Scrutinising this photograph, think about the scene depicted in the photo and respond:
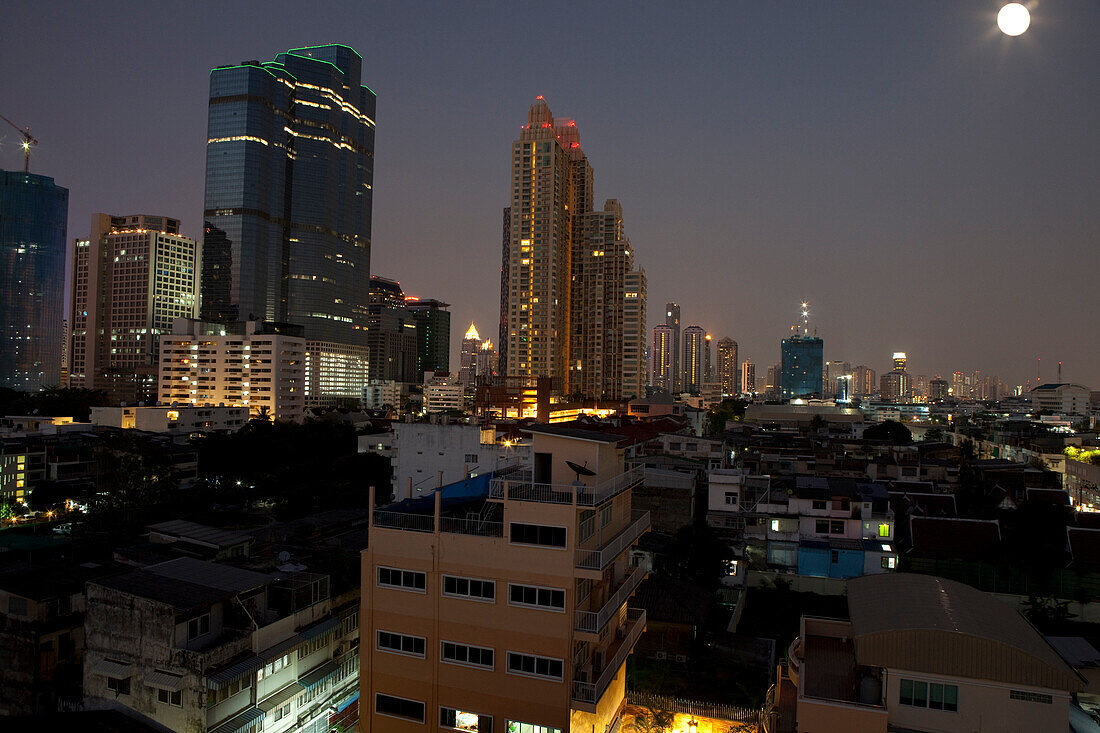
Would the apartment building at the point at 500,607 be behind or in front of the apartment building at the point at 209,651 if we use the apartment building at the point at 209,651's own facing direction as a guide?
in front

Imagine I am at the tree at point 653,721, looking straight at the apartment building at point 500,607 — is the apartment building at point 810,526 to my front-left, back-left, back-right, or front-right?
back-right

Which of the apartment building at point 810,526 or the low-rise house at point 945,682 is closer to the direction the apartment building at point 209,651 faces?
the low-rise house

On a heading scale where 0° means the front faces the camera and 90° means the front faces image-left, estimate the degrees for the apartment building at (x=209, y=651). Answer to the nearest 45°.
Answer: approximately 315°
